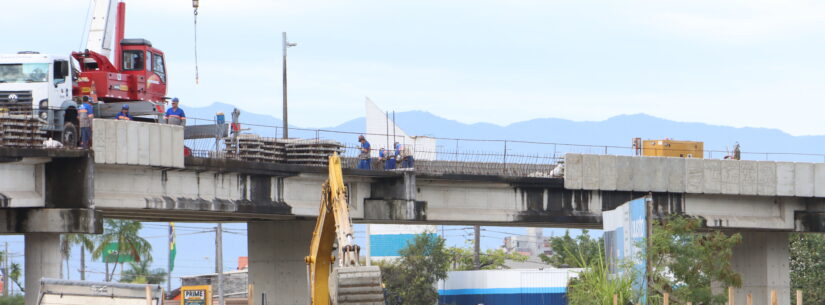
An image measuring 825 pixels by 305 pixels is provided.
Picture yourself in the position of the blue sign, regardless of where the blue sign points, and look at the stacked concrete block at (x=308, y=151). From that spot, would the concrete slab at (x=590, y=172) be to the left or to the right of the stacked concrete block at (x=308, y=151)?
right

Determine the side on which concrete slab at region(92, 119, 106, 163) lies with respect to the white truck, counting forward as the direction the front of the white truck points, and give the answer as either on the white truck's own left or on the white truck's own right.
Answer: on the white truck's own left

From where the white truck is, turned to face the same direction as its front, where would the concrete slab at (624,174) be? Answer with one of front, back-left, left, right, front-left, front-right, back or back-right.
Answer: back-left

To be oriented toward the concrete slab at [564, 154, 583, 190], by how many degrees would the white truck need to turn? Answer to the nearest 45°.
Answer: approximately 135° to its left

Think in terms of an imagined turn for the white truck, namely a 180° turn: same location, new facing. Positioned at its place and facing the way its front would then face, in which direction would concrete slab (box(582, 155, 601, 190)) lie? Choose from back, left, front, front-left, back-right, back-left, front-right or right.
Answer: front-right

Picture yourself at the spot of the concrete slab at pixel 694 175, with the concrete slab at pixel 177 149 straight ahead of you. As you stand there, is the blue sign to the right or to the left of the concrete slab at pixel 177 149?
left

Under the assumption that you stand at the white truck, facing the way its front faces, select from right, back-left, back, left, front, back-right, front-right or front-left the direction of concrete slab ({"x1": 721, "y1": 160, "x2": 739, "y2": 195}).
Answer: back-left

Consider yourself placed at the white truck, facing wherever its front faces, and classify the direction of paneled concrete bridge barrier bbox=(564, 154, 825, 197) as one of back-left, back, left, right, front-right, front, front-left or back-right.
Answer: back-left

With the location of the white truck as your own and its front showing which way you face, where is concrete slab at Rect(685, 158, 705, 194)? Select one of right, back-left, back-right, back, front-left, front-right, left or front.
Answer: back-left

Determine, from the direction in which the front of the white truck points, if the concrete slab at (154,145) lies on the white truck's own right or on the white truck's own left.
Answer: on the white truck's own left

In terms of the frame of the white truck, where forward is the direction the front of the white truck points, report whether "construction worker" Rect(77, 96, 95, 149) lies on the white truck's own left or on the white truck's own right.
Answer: on the white truck's own left

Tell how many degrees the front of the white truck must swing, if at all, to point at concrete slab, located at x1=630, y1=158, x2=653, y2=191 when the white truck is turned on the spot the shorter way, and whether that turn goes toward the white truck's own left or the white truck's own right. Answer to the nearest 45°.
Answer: approximately 135° to the white truck's own left

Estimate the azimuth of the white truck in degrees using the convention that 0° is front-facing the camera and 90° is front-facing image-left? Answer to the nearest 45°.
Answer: approximately 45°
